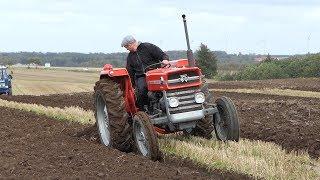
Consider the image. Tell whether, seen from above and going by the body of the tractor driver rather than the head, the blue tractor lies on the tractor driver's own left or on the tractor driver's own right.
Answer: on the tractor driver's own right

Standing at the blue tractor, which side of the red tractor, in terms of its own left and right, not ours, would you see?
back
